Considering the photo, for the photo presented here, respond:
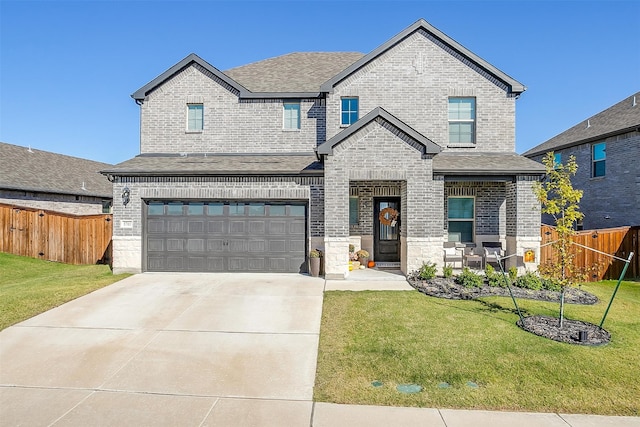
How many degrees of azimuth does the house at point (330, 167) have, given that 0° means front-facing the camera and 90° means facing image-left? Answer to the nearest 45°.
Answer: approximately 0°

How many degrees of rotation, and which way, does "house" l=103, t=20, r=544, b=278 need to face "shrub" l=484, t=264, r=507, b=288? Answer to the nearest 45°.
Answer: approximately 45° to its left

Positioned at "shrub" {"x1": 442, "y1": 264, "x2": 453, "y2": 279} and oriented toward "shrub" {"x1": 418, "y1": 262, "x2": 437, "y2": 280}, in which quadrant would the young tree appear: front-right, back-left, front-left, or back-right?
back-left

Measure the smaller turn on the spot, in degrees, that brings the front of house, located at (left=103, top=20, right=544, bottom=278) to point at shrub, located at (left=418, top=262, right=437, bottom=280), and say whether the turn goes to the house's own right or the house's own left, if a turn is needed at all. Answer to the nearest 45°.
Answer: approximately 45° to the house's own left

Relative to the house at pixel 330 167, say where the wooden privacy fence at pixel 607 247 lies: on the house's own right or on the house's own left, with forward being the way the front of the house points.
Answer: on the house's own left

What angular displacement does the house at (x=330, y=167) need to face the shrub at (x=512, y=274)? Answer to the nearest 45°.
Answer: approximately 45° to its left

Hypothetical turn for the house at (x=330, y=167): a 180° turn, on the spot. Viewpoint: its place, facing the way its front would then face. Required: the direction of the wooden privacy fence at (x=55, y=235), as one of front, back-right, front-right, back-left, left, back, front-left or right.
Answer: left

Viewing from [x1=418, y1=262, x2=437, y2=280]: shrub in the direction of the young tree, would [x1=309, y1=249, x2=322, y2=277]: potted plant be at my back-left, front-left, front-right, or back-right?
back-right

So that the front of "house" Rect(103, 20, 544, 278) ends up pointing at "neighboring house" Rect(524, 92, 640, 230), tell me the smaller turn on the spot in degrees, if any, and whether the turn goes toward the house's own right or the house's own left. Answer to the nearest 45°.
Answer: approximately 90° to the house's own left

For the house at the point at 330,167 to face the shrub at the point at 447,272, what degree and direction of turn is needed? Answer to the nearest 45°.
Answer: approximately 45° to its left

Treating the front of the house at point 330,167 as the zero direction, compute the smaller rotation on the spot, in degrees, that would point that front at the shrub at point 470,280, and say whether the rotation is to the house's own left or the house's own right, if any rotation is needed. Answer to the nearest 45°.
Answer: approximately 45° to the house's own left

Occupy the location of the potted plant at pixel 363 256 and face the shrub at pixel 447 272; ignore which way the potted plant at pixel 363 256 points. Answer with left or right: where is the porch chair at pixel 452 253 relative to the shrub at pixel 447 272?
left

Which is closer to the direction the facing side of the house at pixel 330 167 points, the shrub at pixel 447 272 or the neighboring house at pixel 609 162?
the shrub
